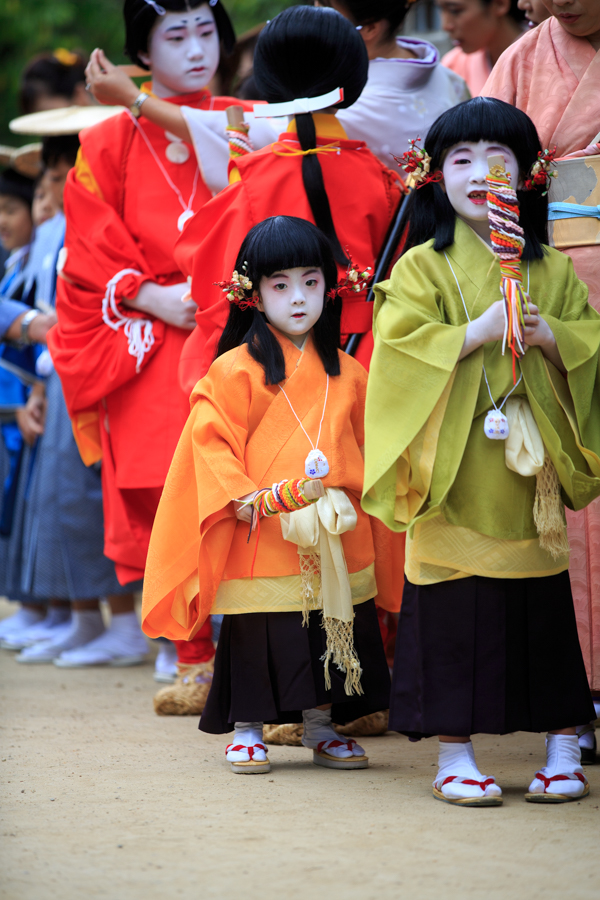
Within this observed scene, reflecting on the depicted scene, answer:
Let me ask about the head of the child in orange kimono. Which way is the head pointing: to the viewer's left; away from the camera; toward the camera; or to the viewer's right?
toward the camera

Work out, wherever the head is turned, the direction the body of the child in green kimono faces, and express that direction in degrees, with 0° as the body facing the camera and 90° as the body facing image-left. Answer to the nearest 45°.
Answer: approximately 0°

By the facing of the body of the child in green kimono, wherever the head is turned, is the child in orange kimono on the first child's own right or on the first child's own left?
on the first child's own right

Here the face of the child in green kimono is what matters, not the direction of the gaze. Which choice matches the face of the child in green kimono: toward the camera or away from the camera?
toward the camera
